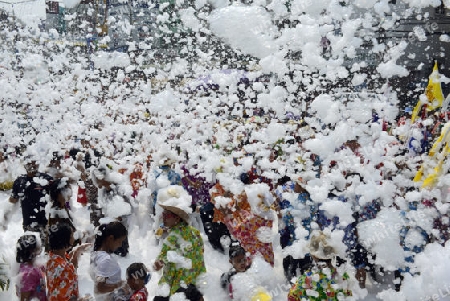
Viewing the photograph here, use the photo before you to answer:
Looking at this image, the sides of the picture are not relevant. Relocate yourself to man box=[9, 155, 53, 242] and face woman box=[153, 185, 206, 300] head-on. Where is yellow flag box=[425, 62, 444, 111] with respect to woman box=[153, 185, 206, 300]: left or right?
left

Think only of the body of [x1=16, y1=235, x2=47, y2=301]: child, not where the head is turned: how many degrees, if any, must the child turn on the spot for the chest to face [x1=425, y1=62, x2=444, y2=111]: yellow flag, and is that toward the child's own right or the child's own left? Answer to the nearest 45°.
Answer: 0° — they already face it
